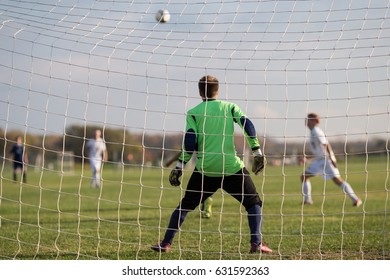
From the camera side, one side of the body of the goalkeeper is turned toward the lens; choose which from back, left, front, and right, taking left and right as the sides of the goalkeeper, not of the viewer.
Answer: back

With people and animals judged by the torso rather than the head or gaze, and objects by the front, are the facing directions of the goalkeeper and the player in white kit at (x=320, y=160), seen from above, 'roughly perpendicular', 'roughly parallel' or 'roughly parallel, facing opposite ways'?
roughly perpendicular

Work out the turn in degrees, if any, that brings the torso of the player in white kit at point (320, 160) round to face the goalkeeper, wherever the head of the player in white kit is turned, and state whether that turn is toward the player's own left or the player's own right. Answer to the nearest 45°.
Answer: approximately 90° to the player's own left

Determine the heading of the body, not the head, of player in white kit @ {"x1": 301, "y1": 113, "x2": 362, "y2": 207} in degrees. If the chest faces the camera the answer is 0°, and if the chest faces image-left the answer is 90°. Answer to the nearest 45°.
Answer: approximately 90°

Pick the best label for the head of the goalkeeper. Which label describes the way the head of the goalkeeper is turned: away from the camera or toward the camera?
away from the camera

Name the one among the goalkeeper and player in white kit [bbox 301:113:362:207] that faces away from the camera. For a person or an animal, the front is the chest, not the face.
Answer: the goalkeeper

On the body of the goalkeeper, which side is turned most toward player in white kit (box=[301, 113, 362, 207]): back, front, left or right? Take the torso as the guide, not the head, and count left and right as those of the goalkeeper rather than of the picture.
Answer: front

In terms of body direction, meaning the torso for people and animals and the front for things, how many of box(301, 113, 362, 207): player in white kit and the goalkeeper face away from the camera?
1
